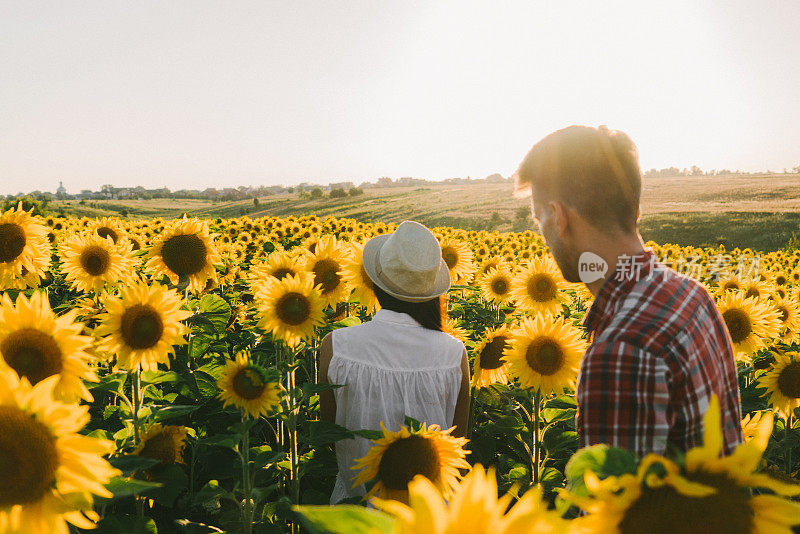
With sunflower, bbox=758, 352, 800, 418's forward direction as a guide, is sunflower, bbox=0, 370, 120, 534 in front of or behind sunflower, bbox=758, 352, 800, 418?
in front

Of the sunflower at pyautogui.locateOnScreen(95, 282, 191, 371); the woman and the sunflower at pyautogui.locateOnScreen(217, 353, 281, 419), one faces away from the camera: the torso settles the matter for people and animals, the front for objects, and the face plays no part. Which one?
the woman

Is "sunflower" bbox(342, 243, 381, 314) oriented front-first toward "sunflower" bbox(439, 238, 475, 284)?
no

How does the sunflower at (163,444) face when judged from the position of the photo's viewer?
facing the viewer

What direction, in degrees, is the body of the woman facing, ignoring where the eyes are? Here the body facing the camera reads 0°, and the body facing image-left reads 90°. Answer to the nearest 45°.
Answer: approximately 180°

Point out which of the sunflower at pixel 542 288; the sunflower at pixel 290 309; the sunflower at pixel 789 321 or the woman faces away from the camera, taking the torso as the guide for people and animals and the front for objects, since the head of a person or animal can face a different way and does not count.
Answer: the woman

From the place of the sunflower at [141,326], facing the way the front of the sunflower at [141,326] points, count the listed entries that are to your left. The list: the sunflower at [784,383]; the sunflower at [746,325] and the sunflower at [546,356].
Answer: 3

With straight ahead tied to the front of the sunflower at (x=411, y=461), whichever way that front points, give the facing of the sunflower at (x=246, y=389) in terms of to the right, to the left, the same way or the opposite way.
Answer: the same way

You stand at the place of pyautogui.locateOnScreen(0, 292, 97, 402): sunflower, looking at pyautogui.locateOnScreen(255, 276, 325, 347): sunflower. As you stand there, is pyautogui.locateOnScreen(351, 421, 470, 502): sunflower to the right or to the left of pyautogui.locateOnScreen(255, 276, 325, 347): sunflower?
right

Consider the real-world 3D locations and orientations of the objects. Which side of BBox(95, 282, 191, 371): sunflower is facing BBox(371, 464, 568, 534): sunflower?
front

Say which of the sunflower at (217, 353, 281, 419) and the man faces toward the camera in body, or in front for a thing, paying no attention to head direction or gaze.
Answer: the sunflower

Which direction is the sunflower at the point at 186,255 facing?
toward the camera

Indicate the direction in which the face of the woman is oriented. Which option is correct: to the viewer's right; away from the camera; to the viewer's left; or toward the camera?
away from the camera

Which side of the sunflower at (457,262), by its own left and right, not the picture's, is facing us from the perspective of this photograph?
front

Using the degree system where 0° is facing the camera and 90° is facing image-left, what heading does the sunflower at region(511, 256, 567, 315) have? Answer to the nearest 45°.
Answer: approximately 0°

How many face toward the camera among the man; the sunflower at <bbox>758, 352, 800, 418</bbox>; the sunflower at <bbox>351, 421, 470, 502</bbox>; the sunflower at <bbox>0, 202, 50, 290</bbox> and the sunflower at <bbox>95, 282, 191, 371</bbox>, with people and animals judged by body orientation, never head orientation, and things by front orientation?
4

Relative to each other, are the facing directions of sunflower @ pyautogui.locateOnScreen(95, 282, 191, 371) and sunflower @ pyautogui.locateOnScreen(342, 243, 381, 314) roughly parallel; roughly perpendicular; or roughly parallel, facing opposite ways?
roughly parallel

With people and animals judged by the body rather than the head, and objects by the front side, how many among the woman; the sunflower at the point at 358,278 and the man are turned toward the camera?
1
